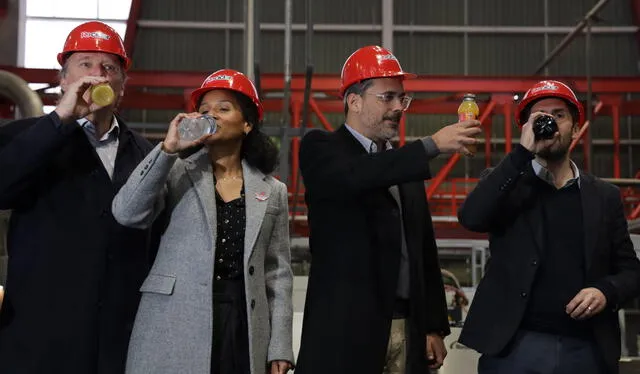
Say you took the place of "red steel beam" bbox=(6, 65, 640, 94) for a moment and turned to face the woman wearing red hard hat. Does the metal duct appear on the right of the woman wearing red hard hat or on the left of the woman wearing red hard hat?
right

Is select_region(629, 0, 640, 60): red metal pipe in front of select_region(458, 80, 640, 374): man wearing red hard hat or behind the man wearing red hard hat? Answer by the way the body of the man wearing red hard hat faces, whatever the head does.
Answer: behind

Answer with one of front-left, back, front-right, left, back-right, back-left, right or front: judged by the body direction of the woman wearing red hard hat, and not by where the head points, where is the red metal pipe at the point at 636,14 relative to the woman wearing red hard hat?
back-left

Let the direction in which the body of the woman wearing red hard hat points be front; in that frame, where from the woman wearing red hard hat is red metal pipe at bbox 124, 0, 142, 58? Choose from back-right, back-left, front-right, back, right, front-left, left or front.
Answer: back

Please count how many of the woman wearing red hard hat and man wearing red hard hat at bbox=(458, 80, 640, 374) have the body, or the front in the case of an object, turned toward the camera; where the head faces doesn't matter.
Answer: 2

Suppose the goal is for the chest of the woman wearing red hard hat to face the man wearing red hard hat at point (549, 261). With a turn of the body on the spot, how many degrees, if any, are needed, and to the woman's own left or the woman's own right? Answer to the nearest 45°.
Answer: approximately 90° to the woman's own left

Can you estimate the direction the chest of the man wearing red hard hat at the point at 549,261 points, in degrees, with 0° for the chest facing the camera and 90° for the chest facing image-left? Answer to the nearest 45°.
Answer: approximately 0°

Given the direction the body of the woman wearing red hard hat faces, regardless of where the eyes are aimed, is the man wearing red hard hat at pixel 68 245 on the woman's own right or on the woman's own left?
on the woman's own right

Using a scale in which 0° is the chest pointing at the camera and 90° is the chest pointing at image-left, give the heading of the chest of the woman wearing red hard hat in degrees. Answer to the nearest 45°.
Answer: approximately 0°
